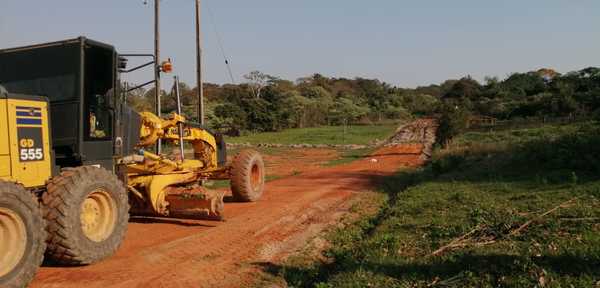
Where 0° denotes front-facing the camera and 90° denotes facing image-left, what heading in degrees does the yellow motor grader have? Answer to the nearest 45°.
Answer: approximately 225°

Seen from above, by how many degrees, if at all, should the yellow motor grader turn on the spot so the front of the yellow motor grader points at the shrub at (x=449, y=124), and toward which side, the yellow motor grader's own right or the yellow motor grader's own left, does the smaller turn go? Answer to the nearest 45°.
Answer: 0° — it already faces it
